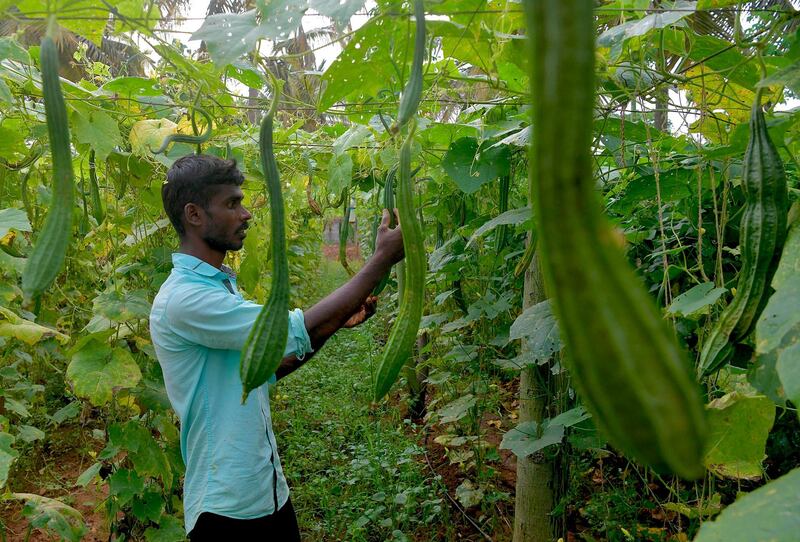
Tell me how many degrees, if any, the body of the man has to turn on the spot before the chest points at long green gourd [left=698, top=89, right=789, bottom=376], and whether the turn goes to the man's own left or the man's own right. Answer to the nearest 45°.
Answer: approximately 45° to the man's own right

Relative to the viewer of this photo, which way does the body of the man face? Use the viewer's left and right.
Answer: facing to the right of the viewer

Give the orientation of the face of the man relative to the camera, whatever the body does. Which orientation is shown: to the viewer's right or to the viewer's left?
to the viewer's right

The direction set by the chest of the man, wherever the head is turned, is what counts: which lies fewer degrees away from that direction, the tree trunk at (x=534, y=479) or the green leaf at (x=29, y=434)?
the tree trunk

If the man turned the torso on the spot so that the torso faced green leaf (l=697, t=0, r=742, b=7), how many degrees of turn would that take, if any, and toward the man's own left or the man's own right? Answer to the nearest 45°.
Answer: approximately 45° to the man's own right

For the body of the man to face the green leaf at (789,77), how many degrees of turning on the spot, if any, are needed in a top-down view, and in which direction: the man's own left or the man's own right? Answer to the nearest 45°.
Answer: approximately 45° to the man's own right
